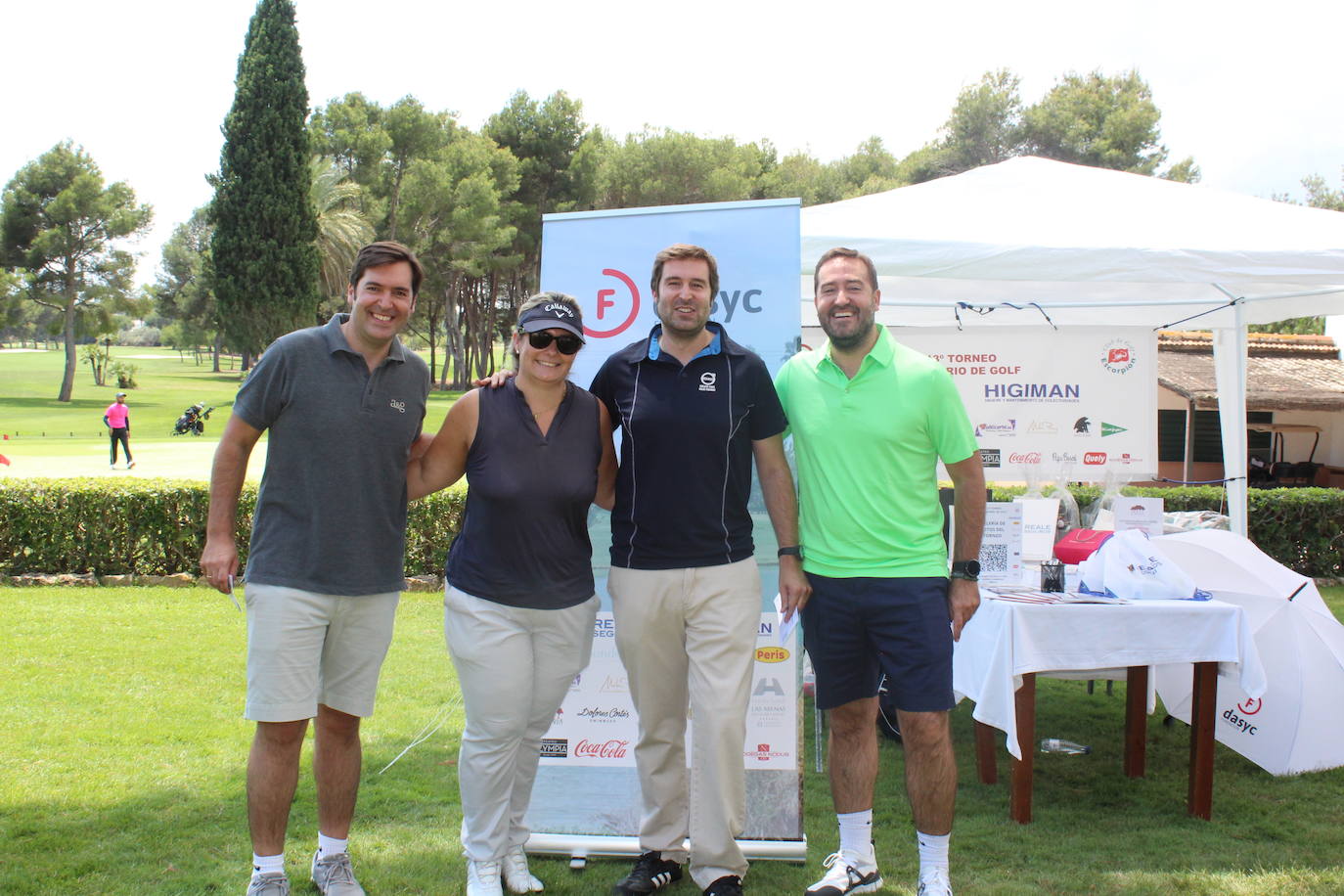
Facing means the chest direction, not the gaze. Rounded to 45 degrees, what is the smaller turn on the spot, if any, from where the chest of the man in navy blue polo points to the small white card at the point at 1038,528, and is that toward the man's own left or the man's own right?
approximately 135° to the man's own left

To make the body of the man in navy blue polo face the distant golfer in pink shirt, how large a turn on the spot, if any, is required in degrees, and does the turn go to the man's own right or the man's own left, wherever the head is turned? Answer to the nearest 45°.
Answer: approximately 135° to the man's own right

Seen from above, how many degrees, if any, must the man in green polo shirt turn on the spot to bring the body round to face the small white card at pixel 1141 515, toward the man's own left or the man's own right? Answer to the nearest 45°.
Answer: approximately 135° to the man's own left

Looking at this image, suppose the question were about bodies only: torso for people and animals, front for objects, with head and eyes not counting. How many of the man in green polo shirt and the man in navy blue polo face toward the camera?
2

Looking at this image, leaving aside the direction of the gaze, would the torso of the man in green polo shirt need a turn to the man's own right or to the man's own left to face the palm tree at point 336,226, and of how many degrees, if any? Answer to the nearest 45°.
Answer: approximately 135° to the man's own right

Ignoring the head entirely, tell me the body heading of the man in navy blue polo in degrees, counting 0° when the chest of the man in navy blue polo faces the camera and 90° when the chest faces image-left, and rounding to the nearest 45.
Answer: approximately 0°

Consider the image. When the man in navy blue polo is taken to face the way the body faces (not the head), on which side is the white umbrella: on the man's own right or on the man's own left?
on the man's own left

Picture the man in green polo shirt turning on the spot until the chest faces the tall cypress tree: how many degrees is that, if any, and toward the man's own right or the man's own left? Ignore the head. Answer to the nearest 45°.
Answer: approximately 135° to the man's own right
